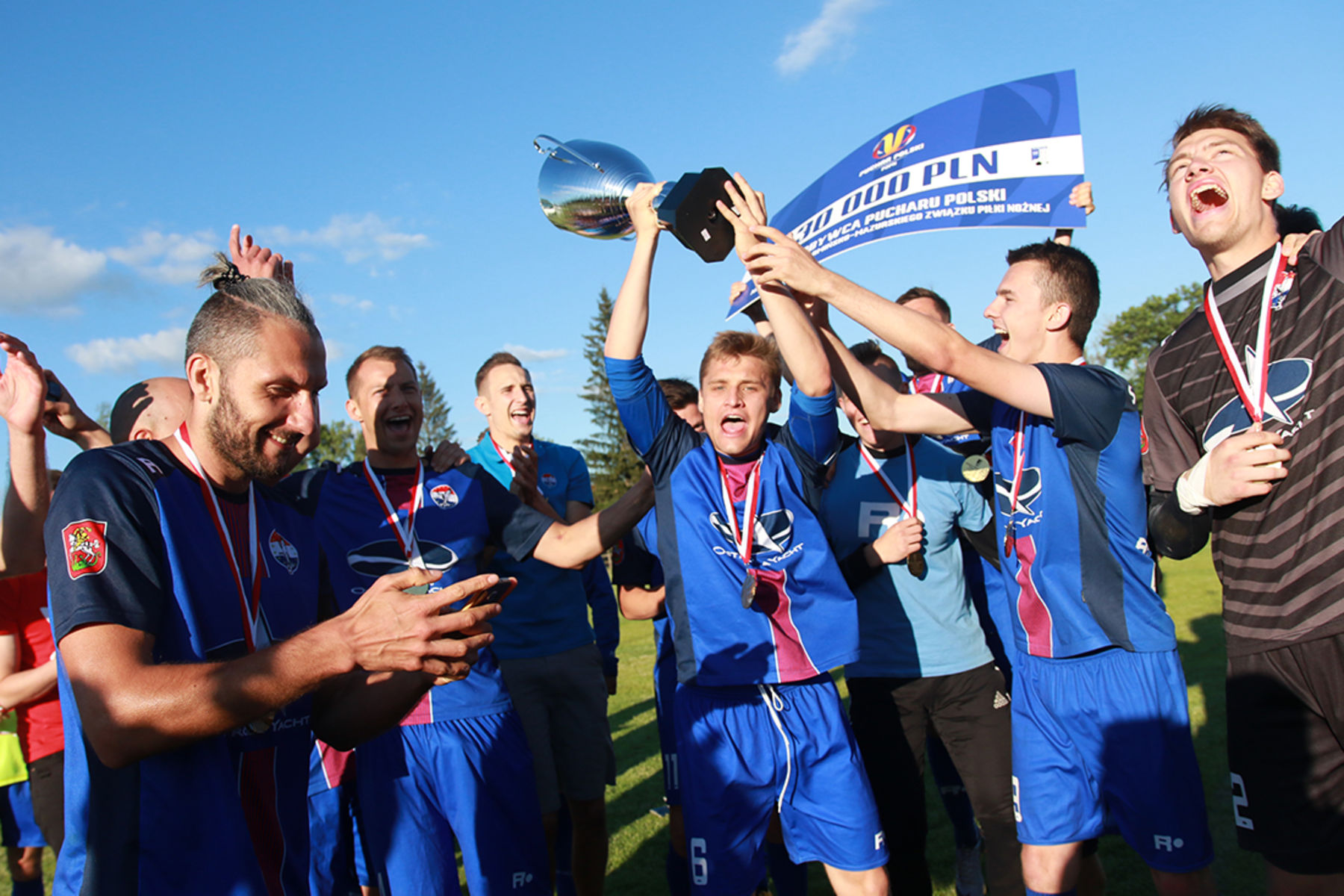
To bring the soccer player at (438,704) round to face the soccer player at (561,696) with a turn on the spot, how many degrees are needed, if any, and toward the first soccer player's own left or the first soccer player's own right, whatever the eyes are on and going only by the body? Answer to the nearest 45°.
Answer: approximately 135° to the first soccer player's own left

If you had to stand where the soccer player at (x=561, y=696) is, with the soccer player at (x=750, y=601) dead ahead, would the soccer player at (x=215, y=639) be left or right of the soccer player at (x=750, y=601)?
right

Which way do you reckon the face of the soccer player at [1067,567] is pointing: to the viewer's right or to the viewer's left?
to the viewer's left

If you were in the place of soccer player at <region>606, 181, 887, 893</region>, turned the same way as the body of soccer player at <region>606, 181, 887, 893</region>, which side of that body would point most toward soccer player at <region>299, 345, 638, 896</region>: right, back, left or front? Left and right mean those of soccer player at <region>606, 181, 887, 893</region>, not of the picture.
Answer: right

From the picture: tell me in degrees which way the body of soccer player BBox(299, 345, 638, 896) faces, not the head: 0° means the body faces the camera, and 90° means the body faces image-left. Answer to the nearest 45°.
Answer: approximately 0°

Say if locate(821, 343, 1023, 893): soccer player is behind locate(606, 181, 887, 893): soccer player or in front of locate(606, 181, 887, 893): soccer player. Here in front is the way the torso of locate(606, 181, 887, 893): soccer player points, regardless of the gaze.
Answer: behind

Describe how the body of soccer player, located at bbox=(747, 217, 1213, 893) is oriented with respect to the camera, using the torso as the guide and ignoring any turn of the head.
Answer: to the viewer's left

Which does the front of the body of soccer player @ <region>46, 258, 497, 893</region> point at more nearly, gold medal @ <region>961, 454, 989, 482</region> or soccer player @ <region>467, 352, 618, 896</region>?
the gold medal

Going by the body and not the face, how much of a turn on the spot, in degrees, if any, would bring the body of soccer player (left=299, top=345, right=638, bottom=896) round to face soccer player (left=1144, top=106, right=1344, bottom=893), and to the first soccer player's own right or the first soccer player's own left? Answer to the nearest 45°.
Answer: approximately 45° to the first soccer player's own left

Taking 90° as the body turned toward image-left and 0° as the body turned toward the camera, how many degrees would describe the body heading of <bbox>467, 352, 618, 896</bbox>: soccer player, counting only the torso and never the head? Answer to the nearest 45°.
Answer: approximately 0°
